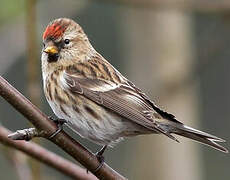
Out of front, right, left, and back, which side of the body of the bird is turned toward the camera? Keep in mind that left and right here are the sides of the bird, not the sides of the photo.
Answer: left
